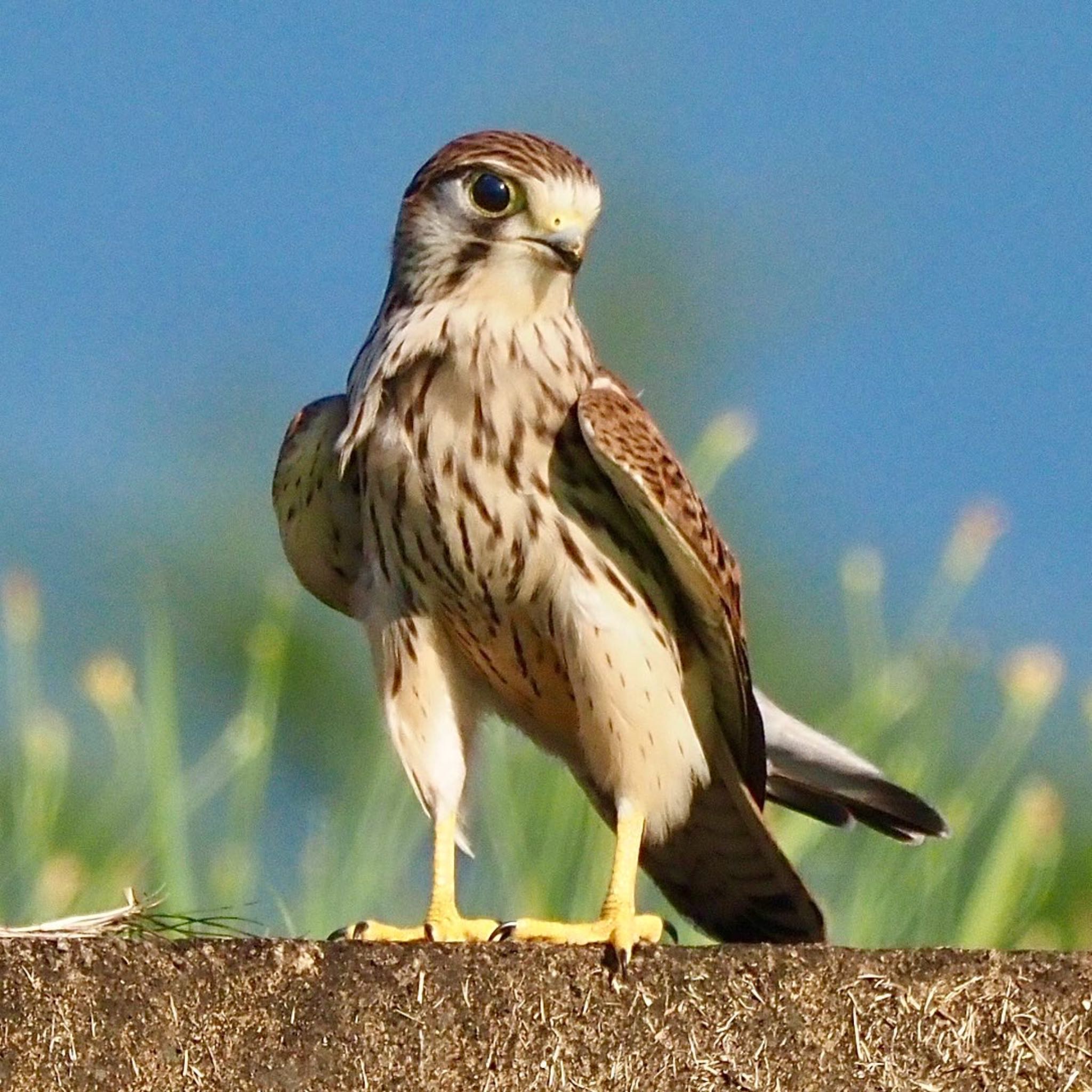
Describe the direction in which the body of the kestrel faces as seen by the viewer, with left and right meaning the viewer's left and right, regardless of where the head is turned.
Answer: facing the viewer and to the left of the viewer

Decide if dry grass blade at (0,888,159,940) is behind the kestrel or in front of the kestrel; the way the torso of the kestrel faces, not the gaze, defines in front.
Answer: in front
